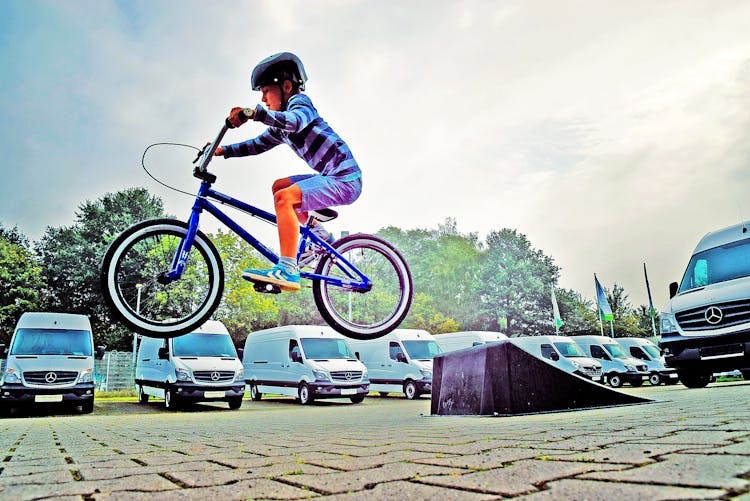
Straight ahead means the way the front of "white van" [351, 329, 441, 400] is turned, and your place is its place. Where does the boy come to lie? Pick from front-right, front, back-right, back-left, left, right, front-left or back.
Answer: front-right

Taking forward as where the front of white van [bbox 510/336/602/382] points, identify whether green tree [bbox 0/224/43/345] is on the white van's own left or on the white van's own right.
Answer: on the white van's own right

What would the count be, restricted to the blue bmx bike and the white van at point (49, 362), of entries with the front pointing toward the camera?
1

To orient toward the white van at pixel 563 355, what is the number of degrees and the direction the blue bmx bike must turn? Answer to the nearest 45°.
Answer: approximately 135° to its right

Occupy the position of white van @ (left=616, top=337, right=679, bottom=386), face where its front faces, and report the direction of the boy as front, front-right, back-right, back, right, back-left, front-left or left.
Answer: front-right

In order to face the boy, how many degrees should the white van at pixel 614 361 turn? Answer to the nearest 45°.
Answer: approximately 45° to its right

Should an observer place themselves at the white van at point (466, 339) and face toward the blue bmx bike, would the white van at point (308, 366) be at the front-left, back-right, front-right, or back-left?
front-right

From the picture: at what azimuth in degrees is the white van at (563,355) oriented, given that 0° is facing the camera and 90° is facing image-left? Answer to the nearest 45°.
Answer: approximately 315°

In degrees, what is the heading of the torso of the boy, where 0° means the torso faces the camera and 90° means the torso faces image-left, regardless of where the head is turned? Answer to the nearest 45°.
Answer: approximately 90°

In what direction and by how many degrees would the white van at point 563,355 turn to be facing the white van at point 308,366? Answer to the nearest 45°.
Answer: approximately 90° to its right

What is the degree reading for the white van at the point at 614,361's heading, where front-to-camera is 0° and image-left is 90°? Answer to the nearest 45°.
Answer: approximately 315°

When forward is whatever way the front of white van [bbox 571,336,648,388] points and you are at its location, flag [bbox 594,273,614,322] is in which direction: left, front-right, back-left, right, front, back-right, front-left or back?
back-left

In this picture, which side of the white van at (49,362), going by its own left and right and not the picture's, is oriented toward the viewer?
front

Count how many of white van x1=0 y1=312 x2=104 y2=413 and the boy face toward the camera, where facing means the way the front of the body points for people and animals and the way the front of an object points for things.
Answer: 1
